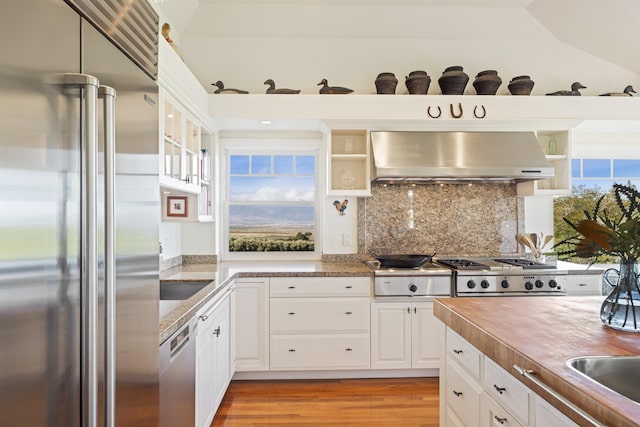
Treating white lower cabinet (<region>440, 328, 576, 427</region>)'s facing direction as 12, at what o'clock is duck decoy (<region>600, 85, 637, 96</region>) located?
The duck decoy is roughly at 5 o'clock from the white lower cabinet.

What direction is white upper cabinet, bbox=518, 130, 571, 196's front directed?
toward the camera

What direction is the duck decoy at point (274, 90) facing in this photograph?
to the viewer's left

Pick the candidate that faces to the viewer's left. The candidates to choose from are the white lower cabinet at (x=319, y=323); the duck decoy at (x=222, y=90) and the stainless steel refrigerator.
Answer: the duck decoy

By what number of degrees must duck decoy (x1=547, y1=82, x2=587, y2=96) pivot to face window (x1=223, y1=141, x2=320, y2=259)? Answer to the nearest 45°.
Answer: approximately 180°

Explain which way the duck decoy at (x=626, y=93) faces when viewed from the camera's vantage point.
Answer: facing to the right of the viewer

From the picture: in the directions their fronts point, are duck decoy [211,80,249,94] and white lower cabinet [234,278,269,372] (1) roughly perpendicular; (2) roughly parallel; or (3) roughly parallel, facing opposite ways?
roughly perpendicular

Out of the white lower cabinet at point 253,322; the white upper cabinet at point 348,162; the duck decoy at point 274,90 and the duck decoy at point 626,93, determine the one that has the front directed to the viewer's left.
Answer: the duck decoy at point 274,90

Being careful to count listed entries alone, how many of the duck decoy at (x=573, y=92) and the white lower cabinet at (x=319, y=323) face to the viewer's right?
1

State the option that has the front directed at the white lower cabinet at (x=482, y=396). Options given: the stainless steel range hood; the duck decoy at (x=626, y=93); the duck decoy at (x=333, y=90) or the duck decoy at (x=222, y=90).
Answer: the stainless steel range hood

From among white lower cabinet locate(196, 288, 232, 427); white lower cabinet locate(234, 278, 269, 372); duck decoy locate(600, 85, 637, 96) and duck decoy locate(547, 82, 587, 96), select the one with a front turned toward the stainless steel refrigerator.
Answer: white lower cabinet locate(234, 278, 269, 372)

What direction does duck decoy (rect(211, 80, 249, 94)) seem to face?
to the viewer's left

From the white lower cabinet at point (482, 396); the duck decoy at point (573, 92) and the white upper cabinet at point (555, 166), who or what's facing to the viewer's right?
the duck decoy

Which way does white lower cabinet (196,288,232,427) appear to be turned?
to the viewer's right

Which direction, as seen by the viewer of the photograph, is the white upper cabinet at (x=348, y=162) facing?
facing the viewer

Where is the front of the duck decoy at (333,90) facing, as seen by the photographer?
facing to the left of the viewer

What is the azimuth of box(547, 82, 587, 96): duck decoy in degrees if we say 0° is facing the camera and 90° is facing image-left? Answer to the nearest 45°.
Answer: approximately 270°

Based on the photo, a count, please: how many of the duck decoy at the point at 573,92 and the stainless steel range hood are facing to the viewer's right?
1

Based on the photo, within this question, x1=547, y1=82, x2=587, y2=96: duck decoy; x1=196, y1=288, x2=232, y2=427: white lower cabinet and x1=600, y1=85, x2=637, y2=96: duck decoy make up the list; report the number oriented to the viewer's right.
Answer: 3
